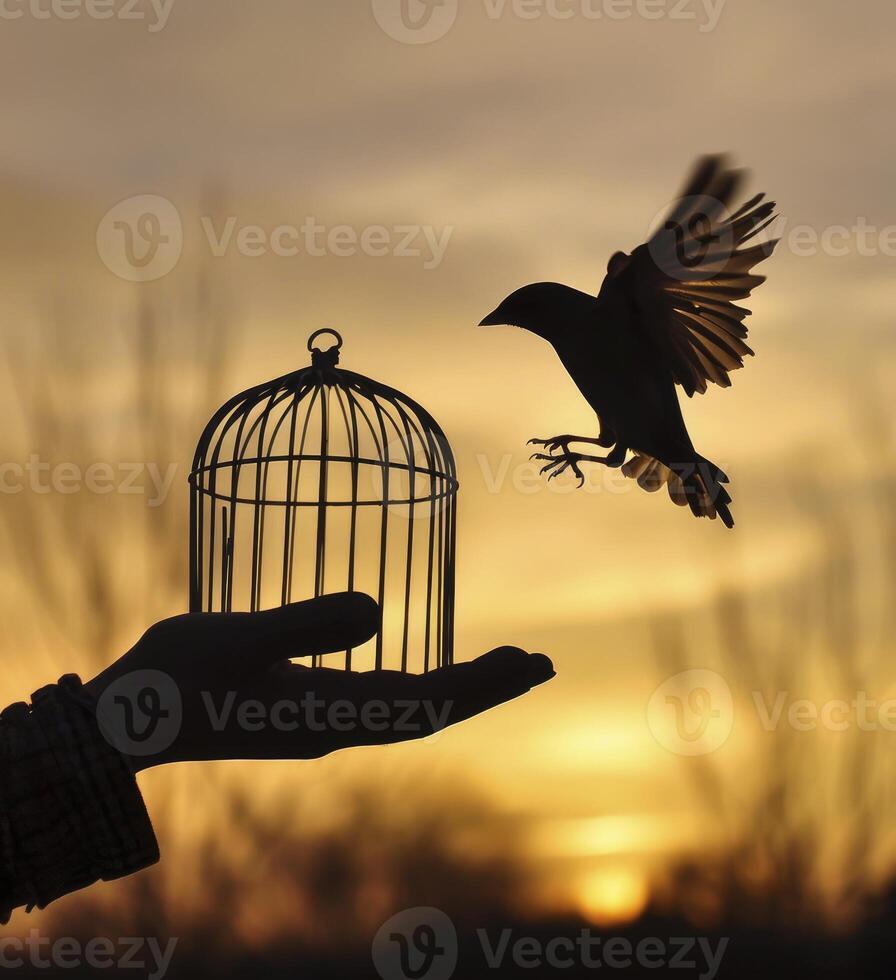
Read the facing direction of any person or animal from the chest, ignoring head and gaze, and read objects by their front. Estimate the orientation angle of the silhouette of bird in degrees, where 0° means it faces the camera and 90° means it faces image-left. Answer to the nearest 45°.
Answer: approximately 90°
